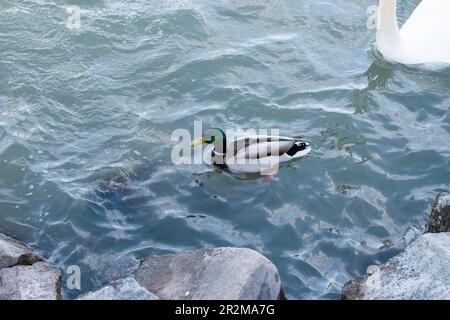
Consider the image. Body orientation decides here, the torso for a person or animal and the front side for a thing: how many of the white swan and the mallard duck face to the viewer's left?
2

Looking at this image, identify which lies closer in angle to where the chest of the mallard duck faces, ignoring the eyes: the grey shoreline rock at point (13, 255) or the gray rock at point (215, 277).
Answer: the grey shoreline rock

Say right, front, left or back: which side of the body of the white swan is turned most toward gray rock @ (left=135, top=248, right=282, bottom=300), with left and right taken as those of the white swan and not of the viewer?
left

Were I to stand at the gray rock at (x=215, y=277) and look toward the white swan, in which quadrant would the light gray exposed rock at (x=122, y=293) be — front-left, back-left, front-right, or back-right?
back-left

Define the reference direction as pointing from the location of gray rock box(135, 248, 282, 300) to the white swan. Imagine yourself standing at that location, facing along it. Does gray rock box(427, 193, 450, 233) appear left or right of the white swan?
right

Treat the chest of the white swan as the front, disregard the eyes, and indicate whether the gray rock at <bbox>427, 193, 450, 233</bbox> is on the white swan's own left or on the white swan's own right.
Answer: on the white swan's own left

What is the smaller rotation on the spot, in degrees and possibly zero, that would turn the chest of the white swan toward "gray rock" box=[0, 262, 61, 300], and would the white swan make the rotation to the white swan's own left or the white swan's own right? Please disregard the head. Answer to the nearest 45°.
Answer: approximately 45° to the white swan's own left

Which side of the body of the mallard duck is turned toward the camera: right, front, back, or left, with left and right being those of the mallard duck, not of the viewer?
left

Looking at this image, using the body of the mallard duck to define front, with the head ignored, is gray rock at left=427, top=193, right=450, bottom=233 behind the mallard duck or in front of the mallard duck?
behind

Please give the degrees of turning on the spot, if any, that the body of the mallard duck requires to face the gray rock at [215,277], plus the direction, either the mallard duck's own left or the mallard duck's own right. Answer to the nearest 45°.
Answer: approximately 90° to the mallard duck's own left

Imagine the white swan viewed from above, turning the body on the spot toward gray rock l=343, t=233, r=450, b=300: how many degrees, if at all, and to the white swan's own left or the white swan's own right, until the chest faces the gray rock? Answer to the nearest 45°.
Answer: approximately 90° to the white swan's own left

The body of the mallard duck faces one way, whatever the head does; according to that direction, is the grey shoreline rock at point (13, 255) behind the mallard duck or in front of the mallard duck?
in front

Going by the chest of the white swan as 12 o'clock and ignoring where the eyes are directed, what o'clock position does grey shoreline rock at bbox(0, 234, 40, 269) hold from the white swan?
The grey shoreline rock is roughly at 10 o'clock from the white swan.

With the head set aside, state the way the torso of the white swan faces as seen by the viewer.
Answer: to the viewer's left

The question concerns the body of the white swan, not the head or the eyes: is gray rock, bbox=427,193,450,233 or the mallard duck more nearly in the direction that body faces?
the mallard duck

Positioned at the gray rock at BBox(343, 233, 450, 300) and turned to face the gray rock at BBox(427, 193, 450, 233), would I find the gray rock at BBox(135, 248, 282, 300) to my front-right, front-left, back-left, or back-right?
back-left
